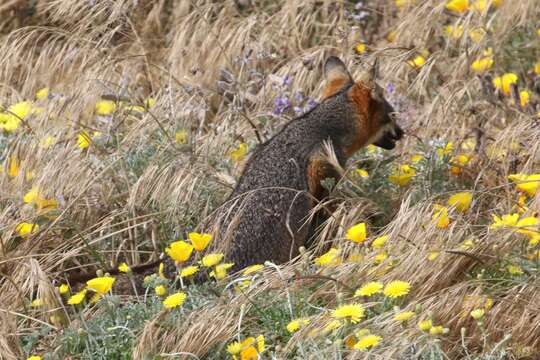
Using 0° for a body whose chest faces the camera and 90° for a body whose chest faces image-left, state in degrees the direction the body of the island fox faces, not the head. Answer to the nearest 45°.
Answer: approximately 225°

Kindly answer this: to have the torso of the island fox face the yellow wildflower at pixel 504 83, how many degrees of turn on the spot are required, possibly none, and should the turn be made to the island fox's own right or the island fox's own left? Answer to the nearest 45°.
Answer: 0° — it already faces it

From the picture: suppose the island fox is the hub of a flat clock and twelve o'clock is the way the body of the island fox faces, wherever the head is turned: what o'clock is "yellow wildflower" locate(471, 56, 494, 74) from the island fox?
The yellow wildflower is roughly at 12 o'clock from the island fox.

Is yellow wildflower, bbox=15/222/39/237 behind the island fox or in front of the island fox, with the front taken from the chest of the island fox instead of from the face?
behind

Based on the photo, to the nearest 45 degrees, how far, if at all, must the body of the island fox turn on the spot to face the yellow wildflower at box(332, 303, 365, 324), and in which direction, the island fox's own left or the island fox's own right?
approximately 135° to the island fox's own right

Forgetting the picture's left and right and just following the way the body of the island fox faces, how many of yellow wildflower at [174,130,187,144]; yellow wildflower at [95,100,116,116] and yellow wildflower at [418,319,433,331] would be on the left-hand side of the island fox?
2

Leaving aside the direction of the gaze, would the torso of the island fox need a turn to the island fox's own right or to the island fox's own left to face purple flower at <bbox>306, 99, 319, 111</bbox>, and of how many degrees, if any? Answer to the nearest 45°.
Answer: approximately 45° to the island fox's own left

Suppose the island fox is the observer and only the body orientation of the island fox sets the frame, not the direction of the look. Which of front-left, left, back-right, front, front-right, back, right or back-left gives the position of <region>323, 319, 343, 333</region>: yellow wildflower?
back-right

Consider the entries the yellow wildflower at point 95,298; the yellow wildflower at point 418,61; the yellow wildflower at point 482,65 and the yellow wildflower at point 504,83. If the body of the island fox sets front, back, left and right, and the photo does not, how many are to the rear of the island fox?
1

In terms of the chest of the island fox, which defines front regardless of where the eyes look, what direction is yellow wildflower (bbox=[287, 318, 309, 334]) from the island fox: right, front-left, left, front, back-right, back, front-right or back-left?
back-right

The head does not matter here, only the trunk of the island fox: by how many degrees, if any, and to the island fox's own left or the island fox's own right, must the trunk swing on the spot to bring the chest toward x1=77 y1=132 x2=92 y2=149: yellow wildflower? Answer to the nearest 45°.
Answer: approximately 135° to the island fox's own left

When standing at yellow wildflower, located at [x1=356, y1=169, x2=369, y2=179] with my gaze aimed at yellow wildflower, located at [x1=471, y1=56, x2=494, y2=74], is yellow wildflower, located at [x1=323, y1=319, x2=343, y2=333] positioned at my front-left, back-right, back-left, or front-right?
back-right
